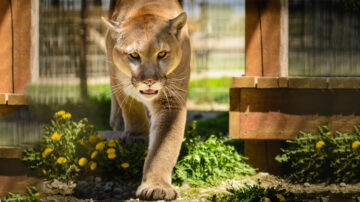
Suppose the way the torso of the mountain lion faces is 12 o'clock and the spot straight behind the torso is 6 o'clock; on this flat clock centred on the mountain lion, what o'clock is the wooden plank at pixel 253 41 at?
The wooden plank is roughly at 8 o'clock from the mountain lion.

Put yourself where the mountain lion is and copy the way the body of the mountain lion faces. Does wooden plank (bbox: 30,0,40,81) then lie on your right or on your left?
on your right

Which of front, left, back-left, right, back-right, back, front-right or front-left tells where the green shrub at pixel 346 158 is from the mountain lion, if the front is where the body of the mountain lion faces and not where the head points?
left

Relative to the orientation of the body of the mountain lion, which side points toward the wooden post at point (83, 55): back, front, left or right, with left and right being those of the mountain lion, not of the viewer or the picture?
back

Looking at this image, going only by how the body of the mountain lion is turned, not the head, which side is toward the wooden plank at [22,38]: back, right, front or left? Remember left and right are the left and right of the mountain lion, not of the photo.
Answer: right

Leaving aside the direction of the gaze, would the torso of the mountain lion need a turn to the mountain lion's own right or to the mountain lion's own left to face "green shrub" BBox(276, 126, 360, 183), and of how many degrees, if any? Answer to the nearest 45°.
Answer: approximately 90° to the mountain lion's own left

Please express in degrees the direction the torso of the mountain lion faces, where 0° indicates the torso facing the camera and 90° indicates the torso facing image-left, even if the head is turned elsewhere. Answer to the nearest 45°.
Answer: approximately 0°

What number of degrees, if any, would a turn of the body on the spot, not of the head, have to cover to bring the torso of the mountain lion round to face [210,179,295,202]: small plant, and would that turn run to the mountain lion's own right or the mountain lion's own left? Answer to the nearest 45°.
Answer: approximately 45° to the mountain lion's own left

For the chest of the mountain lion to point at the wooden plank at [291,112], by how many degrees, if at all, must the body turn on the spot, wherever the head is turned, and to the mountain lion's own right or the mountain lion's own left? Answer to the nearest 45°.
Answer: approximately 90° to the mountain lion's own left

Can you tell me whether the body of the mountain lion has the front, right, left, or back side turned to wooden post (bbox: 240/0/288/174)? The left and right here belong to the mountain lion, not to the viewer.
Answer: left

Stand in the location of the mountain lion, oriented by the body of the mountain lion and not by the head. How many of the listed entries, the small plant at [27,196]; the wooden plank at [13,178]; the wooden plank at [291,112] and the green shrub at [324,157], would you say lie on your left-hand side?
2
